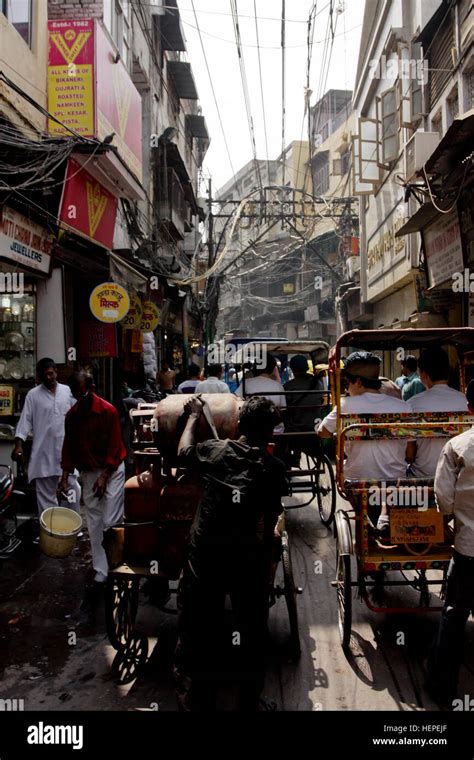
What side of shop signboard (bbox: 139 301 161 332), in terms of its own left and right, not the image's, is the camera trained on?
front

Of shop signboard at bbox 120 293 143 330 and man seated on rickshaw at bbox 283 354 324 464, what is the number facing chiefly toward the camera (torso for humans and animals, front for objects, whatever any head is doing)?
1

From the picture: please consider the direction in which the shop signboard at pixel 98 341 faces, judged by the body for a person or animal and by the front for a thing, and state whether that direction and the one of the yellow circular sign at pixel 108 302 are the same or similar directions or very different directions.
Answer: same or similar directions

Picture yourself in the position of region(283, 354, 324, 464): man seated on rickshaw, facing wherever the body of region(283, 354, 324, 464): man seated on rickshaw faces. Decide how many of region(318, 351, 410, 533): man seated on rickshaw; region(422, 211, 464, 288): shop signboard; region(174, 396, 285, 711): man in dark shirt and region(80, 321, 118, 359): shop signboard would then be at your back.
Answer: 2

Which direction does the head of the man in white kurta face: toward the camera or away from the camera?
toward the camera

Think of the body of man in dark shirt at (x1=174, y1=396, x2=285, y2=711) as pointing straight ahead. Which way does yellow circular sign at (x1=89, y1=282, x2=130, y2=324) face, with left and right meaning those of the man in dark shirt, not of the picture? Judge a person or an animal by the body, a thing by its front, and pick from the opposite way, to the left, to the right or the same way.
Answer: the opposite way

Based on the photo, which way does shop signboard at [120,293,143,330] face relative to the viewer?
toward the camera

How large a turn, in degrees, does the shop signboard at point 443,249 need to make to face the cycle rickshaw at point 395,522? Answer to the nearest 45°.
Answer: approximately 45° to its left

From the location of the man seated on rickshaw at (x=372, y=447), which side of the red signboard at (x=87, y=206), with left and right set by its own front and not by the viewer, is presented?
front

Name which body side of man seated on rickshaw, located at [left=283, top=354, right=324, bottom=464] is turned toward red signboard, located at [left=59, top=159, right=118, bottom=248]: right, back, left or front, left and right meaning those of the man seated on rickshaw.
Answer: left

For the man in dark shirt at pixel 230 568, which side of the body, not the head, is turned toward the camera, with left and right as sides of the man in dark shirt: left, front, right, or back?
back
